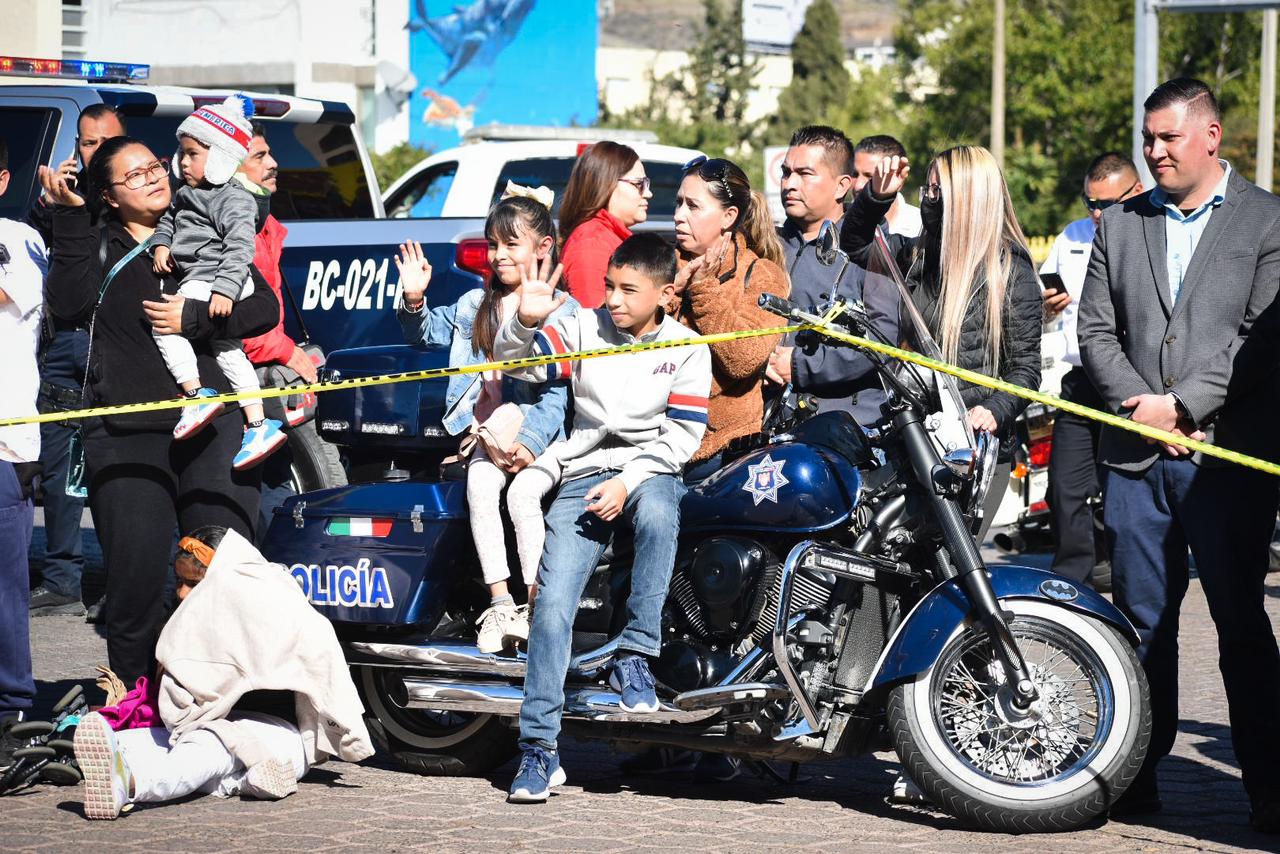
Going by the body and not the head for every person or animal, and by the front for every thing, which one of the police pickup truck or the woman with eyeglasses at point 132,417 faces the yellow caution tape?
the woman with eyeglasses

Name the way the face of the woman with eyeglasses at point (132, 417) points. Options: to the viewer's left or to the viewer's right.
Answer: to the viewer's right

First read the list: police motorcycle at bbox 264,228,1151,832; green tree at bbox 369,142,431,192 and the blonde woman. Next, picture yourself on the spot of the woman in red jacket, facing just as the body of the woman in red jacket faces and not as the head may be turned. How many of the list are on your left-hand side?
1

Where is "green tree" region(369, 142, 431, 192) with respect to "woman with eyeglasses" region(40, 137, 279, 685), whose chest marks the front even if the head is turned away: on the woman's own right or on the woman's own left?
on the woman's own left

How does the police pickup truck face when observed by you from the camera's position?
facing away from the viewer and to the left of the viewer

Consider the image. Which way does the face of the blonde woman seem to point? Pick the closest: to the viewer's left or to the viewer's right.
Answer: to the viewer's left

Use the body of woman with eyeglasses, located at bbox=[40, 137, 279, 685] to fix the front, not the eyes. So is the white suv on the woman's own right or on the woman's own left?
on the woman's own left

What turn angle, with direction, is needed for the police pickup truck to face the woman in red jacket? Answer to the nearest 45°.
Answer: approximately 180°
